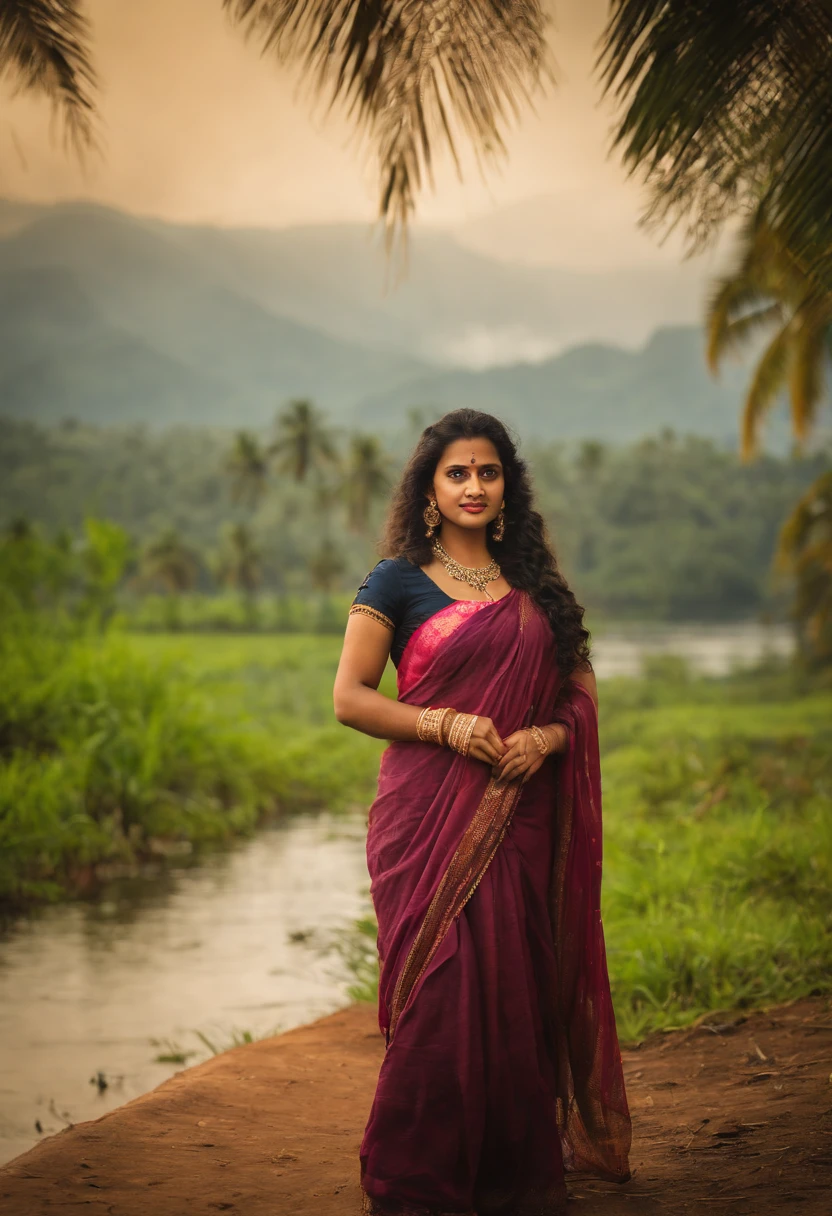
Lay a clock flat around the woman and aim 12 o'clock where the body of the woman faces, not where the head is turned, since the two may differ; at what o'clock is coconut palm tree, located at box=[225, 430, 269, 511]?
The coconut palm tree is roughly at 7 o'clock from the woman.

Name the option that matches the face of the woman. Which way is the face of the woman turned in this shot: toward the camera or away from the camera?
toward the camera

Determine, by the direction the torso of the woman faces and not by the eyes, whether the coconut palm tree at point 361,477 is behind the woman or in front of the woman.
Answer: behind

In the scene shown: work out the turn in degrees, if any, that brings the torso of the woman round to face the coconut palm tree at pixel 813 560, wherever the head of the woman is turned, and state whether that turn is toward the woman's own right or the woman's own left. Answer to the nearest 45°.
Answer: approximately 135° to the woman's own left

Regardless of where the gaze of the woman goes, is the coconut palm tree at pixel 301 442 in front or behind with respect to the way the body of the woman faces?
behind

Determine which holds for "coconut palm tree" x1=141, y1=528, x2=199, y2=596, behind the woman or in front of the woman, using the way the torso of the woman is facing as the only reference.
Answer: behind

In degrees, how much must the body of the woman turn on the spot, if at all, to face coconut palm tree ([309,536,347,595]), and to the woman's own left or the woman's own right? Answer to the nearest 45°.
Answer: approximately 135° to the woman's own left
